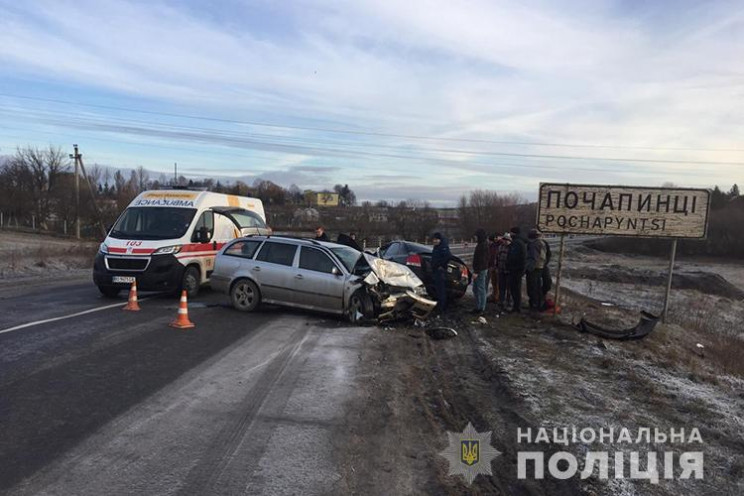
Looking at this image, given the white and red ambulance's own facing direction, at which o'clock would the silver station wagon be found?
The silver station wagon is roughly at 9 o'clock from the white and red ambulance.

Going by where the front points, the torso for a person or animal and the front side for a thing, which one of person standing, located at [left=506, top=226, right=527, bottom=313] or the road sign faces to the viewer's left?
the person standing

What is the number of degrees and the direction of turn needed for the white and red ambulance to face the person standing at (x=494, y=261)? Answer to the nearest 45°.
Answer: approximately 135° to its left

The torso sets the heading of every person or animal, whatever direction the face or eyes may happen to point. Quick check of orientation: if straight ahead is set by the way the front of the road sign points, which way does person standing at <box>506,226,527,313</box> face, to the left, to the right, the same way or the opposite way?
to the right

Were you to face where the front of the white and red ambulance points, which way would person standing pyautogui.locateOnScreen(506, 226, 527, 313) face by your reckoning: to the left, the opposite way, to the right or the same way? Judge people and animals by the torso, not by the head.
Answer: to the right

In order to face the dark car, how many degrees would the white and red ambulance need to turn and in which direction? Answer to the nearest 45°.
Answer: approximately 135° to its left

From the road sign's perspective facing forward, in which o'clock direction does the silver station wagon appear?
The silver station wagon is roughly at 2 o'clock from the road sign.

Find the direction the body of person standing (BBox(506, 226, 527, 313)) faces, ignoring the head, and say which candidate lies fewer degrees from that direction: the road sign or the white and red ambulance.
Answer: the white and red ambulance

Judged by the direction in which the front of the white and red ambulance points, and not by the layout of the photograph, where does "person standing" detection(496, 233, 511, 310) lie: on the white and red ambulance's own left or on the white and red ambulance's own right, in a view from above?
on the white and red ambulance's own left

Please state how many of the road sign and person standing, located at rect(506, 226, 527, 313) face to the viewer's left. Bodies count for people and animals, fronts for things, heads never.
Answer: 1

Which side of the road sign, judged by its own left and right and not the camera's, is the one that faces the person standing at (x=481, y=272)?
right

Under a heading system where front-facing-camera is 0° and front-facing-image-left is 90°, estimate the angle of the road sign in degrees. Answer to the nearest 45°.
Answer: approximately 0°

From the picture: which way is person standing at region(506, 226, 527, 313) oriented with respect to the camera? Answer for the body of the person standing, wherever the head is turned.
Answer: to the viewer's left

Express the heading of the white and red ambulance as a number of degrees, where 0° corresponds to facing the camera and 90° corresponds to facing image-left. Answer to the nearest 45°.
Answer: approximately 45°

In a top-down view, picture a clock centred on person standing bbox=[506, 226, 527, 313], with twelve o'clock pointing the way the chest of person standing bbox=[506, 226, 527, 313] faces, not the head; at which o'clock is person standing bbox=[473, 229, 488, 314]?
person standing bbox=[473, 229, 488, 314] is roughly at 12 o'clock from person standing bbox=[506, 226, 527, 313].

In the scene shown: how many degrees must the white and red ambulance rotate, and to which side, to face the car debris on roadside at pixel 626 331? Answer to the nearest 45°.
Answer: approximately 90° to its left
